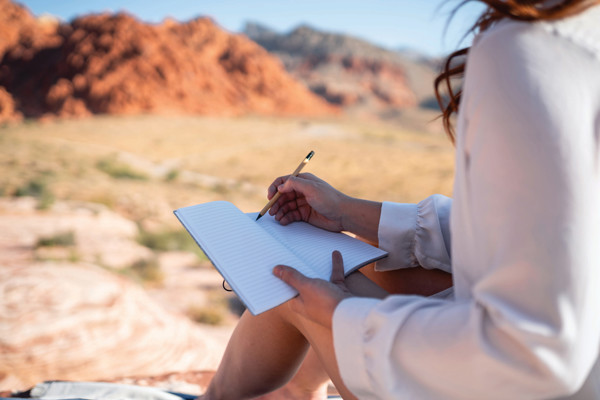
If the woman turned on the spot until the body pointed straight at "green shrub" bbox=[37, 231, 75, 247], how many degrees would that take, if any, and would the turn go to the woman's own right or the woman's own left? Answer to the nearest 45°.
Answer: approximately 45° to the woman's own right

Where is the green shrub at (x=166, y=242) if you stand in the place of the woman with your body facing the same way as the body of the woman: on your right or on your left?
on your right

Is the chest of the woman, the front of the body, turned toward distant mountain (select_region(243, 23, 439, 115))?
no

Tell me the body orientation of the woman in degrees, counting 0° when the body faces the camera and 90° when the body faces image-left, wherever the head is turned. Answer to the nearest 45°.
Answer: approximately 90°

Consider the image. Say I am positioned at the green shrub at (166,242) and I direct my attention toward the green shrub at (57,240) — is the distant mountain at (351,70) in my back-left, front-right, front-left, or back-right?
back-right
